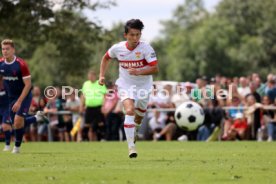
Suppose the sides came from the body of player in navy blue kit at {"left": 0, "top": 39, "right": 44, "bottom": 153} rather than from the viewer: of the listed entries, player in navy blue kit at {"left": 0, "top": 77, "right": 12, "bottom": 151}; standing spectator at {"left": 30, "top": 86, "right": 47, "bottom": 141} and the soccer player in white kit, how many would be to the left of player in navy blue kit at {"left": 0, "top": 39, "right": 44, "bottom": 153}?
1

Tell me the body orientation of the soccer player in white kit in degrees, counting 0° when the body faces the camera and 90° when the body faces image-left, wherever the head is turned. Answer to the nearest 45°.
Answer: approximately 0°

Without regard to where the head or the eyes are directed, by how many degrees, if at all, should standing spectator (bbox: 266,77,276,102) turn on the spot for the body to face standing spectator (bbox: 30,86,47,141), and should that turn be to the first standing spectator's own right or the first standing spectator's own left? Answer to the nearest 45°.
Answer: approximately 45° to the first standing spectator's own right

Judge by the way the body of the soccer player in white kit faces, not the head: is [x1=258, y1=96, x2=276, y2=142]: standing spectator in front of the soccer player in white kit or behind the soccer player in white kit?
behind

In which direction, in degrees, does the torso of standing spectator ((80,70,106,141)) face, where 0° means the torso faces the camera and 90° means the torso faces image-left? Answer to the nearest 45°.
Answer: approximately 0°

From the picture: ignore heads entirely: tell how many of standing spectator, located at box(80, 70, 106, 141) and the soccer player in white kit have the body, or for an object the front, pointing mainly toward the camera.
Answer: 2

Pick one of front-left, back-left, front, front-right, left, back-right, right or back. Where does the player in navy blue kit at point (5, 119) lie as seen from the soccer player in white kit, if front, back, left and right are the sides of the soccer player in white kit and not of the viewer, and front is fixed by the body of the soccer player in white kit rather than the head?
back-right
